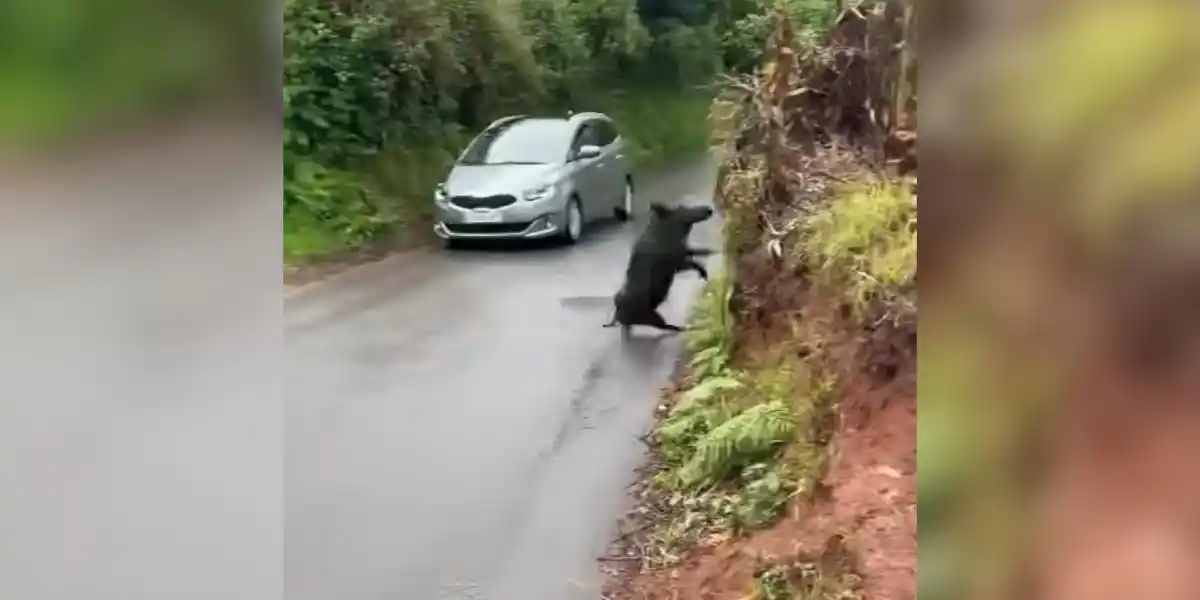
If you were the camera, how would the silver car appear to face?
facing the viewer and to the left of the viewer
